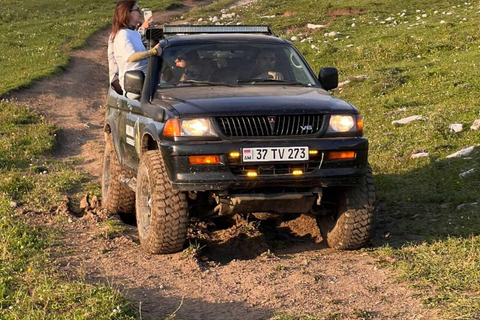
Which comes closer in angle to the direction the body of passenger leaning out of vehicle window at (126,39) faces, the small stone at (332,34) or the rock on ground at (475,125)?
the rock on ground

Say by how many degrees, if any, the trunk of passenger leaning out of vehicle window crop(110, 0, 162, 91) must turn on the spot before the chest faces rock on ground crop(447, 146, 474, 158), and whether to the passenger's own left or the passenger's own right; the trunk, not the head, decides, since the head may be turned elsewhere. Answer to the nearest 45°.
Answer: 0° — they already face it

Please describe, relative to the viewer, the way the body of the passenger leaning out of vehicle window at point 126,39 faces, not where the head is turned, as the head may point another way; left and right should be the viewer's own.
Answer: facing to the right of the viewer

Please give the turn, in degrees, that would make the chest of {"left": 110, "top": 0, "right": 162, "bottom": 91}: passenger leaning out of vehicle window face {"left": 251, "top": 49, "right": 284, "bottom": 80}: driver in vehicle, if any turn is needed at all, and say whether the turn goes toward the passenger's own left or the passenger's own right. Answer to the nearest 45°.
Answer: approximately 45° to the passenger's own right
